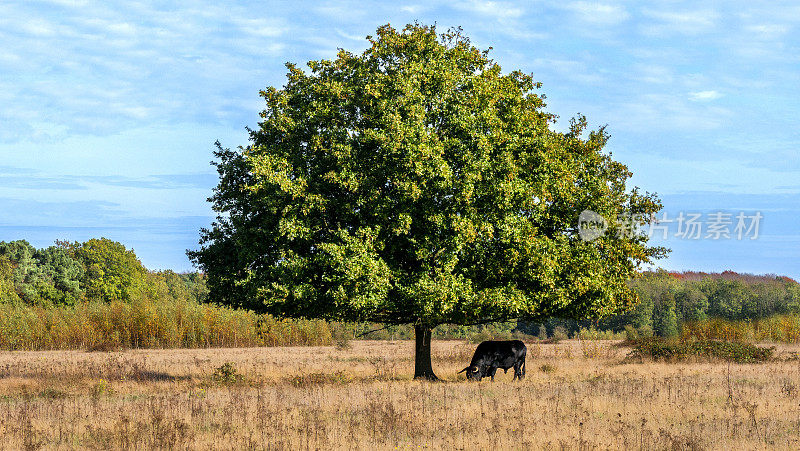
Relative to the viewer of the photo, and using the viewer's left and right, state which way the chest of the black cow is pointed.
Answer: facing to the left of the viewer

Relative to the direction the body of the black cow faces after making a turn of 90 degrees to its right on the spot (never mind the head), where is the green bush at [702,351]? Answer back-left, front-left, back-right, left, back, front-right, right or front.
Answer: front-right

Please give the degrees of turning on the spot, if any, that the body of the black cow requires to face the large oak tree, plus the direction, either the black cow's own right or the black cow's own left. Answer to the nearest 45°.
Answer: approximately 45° to the black cow's own left
